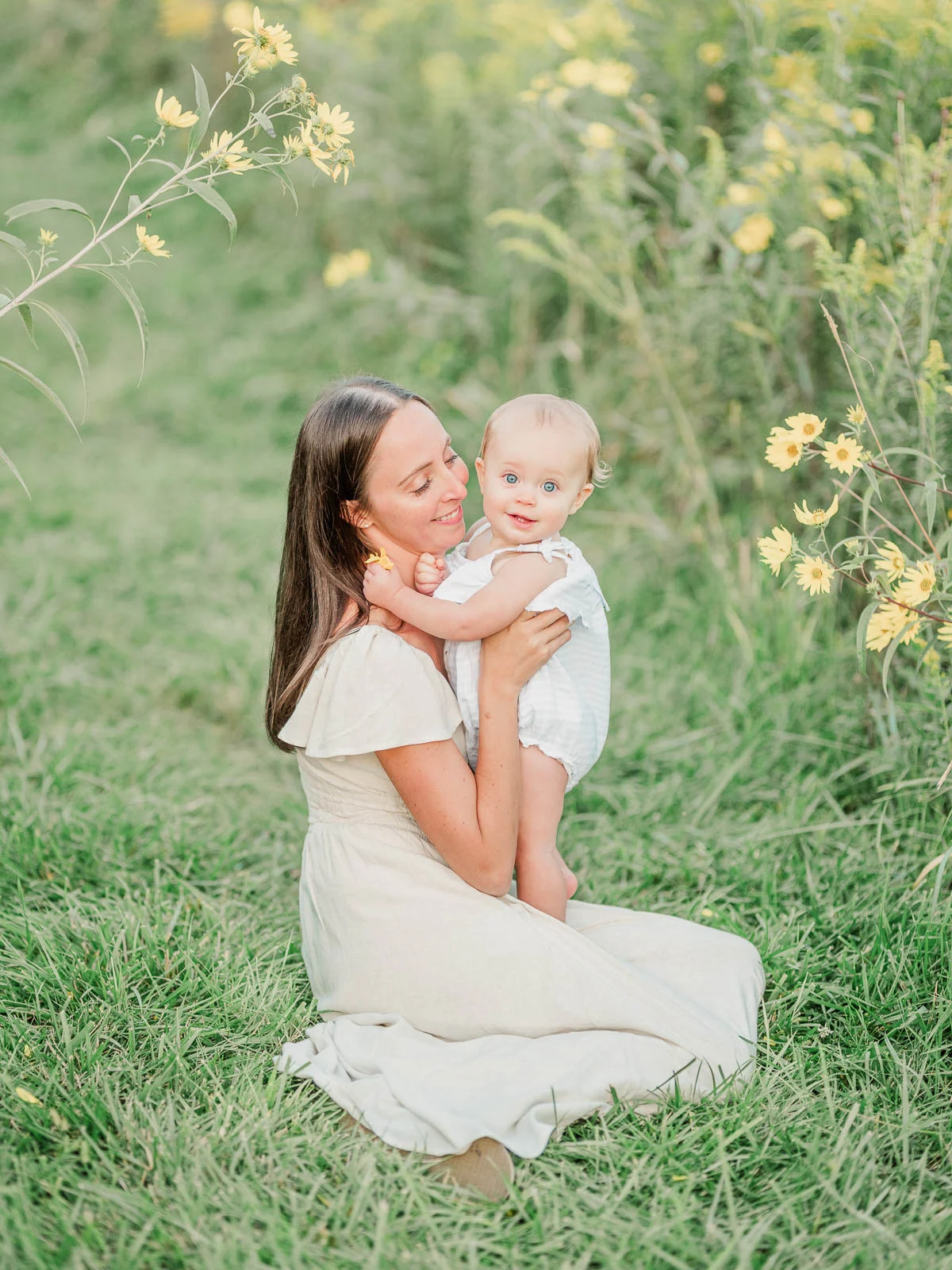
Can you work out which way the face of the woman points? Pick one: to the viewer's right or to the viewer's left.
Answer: to the viewer's right

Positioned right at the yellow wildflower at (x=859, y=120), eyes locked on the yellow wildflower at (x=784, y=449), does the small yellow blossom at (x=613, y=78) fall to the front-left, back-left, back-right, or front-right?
back-right

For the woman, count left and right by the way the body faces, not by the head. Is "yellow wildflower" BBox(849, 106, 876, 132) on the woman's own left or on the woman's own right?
on the woman's own left

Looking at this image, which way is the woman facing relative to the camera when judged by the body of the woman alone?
to the viewer's right

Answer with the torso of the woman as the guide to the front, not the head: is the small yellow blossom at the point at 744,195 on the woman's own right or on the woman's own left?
on the woman's own left

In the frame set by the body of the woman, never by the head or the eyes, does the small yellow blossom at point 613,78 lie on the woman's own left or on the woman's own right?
on the woman's own left
